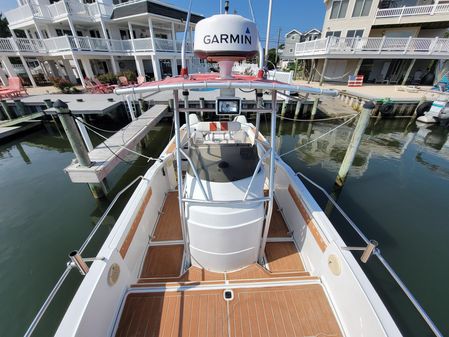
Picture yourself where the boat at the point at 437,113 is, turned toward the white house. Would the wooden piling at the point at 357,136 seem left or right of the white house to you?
left

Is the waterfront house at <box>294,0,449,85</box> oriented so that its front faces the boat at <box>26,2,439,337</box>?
yes

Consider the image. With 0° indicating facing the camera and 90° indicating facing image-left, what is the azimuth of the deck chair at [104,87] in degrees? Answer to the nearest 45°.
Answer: approximately 315°

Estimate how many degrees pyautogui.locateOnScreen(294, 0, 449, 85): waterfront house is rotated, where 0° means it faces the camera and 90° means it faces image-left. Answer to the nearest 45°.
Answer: approximately 0°

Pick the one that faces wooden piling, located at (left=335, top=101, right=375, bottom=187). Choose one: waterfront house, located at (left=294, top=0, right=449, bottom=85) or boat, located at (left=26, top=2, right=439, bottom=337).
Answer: the waterfront house
